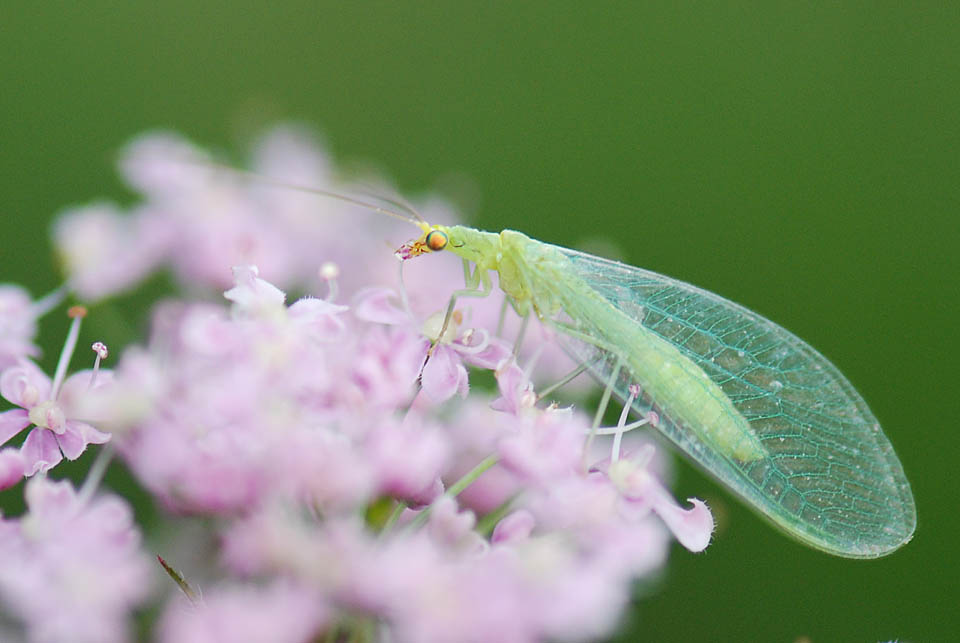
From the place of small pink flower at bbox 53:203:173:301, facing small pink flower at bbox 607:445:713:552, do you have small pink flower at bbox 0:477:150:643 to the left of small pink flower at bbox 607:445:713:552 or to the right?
right

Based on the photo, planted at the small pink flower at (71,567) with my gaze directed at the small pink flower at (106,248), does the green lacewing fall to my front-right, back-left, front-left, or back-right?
front-right

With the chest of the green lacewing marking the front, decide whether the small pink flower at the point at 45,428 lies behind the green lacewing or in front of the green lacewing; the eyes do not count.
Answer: in front

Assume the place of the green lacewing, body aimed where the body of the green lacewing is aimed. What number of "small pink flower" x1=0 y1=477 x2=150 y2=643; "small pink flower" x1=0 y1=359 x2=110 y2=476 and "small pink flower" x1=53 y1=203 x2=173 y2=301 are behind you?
0

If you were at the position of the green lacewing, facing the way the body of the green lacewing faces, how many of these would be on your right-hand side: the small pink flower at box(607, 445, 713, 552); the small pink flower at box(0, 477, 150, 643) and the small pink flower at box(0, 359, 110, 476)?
0

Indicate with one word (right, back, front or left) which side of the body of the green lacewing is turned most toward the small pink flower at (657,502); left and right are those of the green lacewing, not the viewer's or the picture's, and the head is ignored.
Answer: left

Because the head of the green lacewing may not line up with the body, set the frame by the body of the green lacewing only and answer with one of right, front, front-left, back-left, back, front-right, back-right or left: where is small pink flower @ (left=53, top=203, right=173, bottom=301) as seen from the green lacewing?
front

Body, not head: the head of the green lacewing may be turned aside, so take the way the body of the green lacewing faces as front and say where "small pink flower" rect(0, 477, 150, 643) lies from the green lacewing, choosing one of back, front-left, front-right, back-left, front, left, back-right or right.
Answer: front-left

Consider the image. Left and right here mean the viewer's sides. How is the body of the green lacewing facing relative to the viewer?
facing to the left of the viewer
